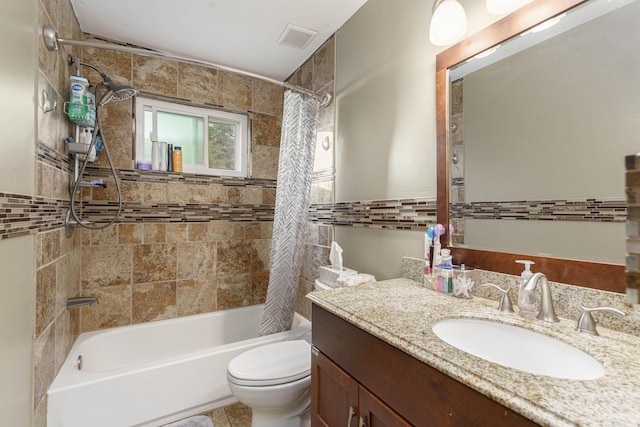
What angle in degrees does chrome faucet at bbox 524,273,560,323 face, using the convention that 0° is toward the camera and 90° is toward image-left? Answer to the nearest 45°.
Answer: approximately 45°

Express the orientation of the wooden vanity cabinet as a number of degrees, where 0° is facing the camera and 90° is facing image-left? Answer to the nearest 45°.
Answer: approximately 45°

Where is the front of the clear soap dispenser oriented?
to the viewer's left

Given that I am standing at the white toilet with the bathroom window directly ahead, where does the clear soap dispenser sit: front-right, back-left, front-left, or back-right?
back-right
